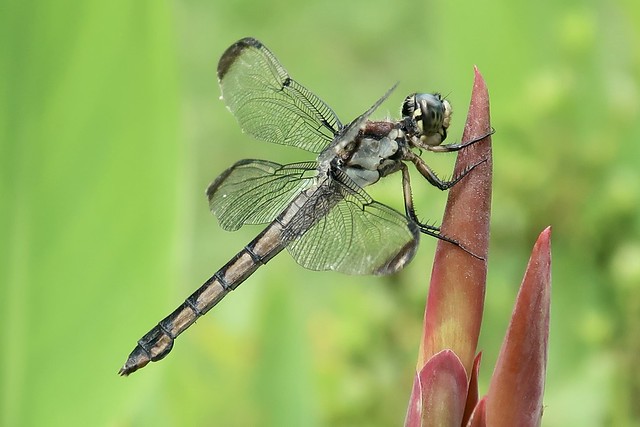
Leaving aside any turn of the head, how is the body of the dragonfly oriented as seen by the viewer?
to the viewer's right
